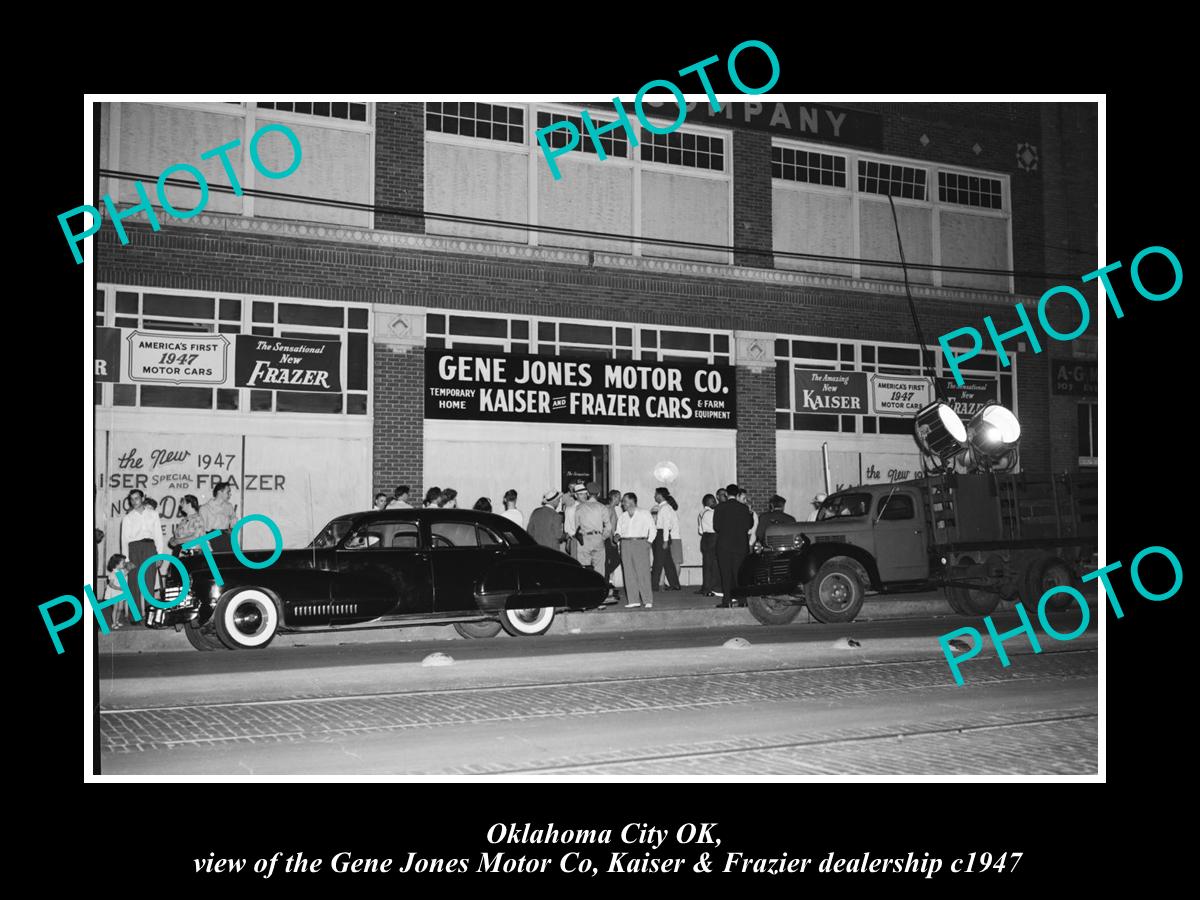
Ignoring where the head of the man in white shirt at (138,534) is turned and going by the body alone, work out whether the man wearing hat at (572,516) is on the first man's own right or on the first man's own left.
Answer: on the first man's own left

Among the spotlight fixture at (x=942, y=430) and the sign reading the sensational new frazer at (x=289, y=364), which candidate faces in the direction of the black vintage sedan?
the sign reading the sensational new frazer

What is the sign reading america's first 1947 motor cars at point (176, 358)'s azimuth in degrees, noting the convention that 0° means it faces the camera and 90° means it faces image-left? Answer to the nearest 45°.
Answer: approximately 0°

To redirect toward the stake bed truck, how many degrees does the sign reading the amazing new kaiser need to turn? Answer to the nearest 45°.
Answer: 0° — it already faces it

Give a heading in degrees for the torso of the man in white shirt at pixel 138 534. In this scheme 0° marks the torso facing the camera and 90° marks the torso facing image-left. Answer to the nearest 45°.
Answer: approximately 0°

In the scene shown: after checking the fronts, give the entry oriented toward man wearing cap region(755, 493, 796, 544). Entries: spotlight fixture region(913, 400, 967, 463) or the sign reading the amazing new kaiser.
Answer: the sign reading the amazing new kaiser

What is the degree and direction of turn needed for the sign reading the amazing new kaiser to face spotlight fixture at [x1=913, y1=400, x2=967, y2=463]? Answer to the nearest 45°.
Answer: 0° — it already faces it
